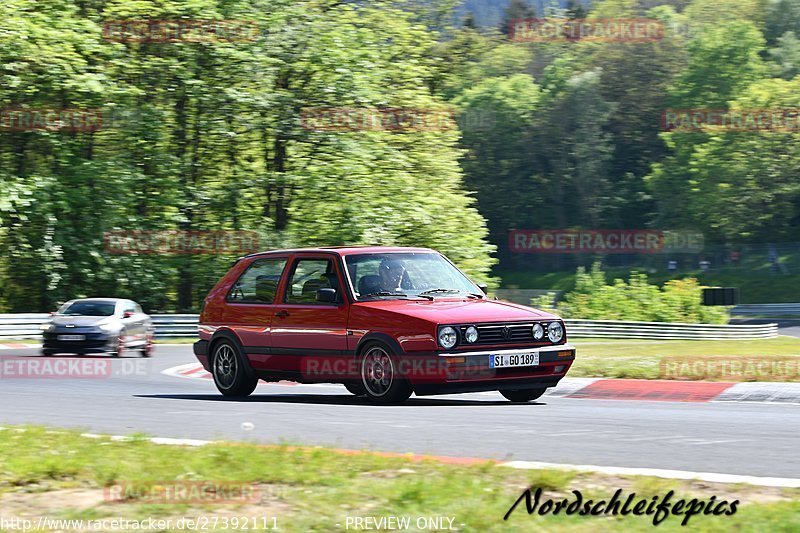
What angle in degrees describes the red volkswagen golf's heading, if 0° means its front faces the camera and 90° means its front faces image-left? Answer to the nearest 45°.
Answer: approximately 315°

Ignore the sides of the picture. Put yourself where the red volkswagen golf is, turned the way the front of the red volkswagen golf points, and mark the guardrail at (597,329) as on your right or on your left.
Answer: on your left

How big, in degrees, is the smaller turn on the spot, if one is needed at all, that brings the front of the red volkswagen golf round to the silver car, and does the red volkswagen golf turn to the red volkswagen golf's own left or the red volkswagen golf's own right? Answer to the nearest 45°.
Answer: approximately 180°

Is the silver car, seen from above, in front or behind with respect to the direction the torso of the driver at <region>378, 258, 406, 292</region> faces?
behind

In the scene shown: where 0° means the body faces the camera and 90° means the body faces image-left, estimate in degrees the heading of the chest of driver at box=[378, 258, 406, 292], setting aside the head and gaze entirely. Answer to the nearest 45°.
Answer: approximately 315°
